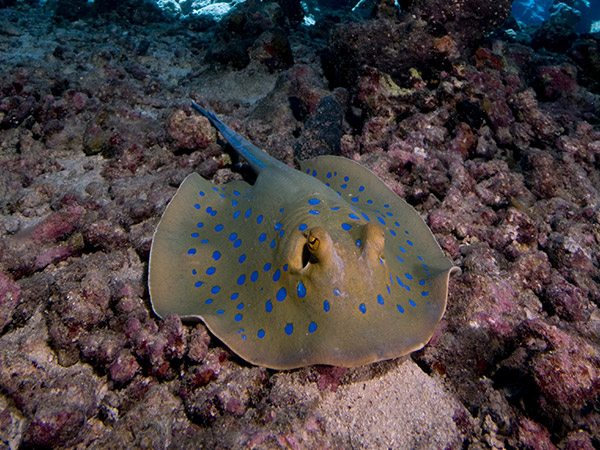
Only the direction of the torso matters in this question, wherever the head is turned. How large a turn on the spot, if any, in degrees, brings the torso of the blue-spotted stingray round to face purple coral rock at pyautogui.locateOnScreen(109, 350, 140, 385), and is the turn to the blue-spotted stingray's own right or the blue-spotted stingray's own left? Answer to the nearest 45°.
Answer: approximately 90° to the blue-spotted stingray's own right

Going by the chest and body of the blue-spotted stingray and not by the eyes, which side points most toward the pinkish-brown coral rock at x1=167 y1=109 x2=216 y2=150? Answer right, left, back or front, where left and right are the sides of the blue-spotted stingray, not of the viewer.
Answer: back

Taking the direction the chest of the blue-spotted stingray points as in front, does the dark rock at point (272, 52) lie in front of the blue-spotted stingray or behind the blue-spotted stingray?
behind

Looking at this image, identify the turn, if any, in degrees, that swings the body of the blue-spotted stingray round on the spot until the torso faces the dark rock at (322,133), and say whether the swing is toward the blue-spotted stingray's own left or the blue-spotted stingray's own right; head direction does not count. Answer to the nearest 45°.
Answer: approximately 135° to the blue-spotted stingray's own left

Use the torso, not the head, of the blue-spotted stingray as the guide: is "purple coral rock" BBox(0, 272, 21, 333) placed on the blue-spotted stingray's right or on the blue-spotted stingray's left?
on the blue-spotted stingray's right

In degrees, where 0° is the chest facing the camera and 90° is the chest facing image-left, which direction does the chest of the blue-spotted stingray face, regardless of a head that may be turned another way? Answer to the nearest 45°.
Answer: approximately 315°

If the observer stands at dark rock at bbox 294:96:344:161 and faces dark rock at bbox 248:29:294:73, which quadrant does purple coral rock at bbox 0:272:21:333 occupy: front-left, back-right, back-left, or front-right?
back-left
